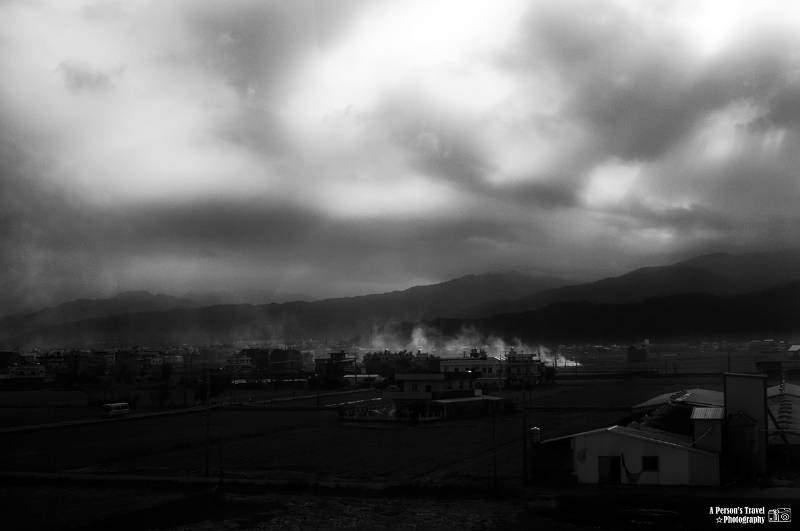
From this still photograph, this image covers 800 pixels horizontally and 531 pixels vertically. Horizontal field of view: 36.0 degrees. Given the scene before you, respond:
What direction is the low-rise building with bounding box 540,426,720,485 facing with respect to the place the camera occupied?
facing the viewer
